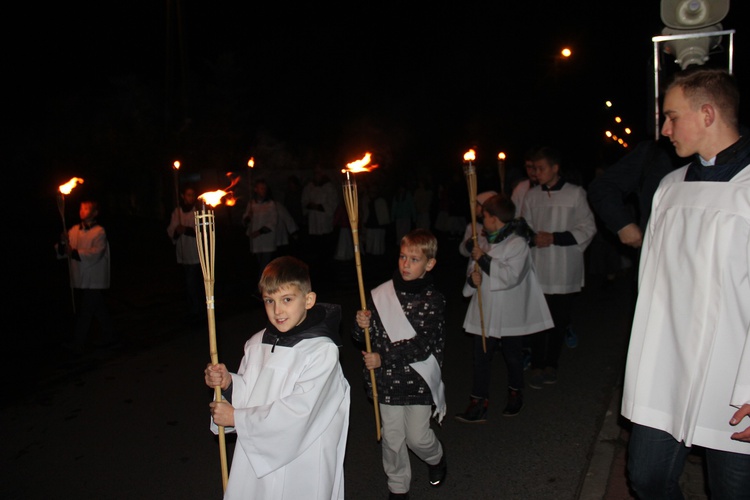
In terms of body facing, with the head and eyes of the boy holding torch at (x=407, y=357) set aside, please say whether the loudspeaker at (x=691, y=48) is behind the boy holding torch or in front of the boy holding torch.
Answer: behind

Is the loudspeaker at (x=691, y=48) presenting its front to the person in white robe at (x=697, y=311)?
yes

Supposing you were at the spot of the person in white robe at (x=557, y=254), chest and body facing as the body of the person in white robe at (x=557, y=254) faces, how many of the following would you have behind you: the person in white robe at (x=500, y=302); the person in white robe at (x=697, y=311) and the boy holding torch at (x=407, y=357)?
0

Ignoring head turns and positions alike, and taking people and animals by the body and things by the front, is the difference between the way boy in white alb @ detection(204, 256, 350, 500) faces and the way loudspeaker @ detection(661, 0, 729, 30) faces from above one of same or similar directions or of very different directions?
same or similar directions

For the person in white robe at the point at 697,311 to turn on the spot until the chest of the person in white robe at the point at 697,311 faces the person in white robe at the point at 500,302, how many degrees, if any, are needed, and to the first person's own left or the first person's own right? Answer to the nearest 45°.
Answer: approximately 90° to the first person's own right

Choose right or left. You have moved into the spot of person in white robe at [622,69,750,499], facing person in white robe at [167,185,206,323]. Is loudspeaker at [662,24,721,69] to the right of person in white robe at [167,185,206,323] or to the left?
right

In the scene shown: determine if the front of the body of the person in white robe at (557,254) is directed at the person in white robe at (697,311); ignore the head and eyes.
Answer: no

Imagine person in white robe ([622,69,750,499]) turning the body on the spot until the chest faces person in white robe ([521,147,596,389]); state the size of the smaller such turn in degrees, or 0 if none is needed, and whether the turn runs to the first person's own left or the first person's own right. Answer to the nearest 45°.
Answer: approximately 135° to the first person's own right

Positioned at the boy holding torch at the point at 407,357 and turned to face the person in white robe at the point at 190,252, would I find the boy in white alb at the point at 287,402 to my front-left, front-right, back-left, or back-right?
back-left

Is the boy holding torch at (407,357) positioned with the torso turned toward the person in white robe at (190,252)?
no

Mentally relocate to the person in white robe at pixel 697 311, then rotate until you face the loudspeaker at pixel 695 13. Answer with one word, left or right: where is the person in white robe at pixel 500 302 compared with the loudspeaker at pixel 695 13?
left

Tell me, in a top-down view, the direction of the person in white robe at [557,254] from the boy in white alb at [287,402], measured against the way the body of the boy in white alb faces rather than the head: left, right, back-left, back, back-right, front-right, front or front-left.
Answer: back

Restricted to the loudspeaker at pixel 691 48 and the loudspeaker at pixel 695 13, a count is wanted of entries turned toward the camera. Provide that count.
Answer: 1

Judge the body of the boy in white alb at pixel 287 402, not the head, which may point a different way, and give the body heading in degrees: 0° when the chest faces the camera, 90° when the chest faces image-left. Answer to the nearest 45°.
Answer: approximately 45°

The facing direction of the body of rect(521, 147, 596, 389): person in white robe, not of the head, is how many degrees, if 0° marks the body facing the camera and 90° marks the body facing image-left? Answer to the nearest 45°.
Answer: approximately 45°

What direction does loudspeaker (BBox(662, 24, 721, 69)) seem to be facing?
away from the camera
